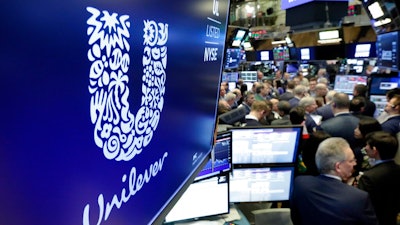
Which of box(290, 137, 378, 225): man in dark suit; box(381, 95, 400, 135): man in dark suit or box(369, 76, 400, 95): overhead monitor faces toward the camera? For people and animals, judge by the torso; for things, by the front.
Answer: the overhead monitor

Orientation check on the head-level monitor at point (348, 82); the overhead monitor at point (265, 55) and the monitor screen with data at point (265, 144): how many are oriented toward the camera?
3

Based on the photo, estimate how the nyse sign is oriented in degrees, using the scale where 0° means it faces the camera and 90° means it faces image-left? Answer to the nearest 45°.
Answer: approximately 315°

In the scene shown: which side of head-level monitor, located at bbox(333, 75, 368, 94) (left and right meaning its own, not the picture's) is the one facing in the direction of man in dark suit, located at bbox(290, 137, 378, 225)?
front

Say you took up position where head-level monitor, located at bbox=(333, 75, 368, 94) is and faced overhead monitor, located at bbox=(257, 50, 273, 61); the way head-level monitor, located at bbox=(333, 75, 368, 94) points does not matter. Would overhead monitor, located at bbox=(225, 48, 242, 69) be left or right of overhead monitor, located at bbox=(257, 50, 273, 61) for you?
left

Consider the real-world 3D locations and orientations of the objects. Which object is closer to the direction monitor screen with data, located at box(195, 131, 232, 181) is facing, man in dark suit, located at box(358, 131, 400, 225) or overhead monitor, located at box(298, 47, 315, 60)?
the man in dark suit

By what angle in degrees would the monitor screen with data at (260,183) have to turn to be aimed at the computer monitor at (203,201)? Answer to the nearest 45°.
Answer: approximately 45° to its right

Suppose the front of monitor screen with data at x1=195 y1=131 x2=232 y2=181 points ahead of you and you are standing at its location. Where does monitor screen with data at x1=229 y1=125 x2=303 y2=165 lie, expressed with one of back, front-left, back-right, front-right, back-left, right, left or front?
left

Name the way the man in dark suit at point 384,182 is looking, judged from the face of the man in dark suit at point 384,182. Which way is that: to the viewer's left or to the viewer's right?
to the viewer's left

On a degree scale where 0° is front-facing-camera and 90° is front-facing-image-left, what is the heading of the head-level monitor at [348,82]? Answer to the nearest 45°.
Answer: approximately 0°

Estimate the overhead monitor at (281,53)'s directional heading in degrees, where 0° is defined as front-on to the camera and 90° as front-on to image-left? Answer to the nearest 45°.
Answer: approximately 0°
